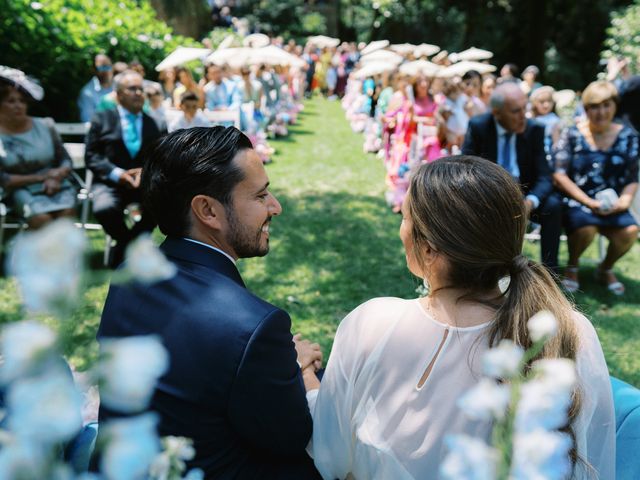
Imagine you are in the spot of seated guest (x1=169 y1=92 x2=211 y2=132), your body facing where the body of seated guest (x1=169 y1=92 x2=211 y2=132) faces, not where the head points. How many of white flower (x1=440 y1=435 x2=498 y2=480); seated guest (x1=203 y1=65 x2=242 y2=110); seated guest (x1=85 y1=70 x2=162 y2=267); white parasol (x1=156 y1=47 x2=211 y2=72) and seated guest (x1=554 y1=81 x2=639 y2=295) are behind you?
2

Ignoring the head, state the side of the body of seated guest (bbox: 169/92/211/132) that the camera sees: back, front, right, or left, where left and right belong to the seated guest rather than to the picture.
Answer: front

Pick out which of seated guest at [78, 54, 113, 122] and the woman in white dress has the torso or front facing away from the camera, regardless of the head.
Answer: the woman in white dress

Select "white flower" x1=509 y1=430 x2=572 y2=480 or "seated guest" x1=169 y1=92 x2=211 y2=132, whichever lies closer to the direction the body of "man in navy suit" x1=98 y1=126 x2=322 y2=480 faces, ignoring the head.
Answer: the seated guest

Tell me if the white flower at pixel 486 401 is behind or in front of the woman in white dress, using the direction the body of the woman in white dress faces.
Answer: behind

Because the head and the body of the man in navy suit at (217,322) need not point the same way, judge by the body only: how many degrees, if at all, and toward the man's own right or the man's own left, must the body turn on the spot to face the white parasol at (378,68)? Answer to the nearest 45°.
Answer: approximately 45° to the man's own left

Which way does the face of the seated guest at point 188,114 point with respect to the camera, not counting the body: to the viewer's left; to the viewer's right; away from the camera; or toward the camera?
toward the camera

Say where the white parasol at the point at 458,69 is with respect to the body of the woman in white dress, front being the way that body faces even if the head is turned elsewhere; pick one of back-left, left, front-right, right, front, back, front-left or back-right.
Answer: front

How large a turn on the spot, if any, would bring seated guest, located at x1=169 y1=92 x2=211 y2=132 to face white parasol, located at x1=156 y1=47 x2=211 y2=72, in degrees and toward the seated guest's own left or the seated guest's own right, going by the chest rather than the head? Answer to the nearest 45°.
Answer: approximately 180°

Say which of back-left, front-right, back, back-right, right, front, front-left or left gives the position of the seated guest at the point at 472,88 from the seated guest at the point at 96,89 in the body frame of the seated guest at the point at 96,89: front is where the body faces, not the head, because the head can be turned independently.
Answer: front-left

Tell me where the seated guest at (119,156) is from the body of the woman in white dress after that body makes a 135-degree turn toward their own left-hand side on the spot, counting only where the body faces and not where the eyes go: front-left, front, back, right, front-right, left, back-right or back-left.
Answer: right

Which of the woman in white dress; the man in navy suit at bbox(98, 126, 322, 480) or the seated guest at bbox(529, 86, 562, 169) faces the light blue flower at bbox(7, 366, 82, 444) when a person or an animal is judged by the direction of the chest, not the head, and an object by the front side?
the seated guest

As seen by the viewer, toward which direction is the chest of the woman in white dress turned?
away from the camera

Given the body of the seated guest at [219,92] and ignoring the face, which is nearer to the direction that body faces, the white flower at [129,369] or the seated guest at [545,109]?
the white flower

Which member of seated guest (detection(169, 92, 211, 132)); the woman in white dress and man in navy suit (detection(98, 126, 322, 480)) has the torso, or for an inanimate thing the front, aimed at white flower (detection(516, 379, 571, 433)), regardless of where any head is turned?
the seated guest

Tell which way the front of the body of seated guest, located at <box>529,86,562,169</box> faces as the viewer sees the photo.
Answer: toward the camera

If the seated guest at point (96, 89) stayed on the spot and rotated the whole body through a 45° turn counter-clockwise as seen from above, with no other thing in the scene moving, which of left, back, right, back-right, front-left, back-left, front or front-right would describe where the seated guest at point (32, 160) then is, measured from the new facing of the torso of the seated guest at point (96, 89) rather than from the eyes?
right

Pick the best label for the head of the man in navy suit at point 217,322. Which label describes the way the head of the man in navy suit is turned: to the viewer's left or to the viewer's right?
to the viewer's right

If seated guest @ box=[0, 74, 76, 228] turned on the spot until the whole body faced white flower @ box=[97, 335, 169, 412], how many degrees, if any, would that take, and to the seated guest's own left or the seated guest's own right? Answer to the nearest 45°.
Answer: approximately 45° to the seated guest's own right

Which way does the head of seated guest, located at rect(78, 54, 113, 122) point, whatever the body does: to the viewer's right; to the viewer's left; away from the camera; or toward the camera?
toward the camera

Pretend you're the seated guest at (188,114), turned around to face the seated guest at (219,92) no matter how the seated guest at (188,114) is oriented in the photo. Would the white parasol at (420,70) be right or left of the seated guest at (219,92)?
right

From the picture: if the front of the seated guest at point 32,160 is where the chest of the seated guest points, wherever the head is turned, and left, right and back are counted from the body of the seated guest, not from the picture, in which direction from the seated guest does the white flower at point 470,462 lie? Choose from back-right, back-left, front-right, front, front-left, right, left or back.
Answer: front-right

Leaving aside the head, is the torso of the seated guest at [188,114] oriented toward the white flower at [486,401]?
yes

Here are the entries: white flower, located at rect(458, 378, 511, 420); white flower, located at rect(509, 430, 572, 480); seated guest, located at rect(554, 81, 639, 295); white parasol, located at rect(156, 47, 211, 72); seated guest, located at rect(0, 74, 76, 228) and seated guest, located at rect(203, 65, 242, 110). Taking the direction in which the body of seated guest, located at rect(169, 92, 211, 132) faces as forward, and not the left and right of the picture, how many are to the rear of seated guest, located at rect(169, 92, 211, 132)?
2
